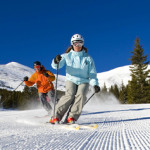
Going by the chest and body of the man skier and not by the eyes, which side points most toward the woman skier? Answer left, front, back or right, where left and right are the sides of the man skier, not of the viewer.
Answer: front

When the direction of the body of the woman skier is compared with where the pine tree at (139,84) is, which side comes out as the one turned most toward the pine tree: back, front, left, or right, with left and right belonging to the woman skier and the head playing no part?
back

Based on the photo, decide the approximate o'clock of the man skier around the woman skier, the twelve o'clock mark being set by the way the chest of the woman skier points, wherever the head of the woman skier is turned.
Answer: The man skier is roughly at 5 o'clock from the woman skier.

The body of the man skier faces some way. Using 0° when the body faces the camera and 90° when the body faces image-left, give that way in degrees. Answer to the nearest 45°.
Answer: approximately 0°

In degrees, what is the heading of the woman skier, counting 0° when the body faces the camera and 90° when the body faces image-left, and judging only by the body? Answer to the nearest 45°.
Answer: approximately 0°

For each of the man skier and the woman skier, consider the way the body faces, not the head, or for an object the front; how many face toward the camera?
2

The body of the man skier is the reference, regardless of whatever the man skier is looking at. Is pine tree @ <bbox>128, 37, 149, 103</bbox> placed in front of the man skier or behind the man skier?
behind

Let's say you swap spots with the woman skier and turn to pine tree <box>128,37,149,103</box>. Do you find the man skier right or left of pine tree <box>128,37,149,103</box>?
left

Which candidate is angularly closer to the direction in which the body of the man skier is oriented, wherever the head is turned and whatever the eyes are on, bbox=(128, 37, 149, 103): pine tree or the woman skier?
the woman skier
